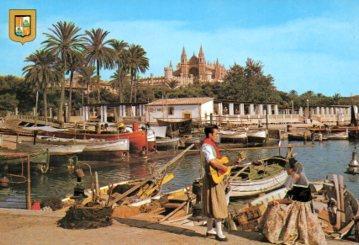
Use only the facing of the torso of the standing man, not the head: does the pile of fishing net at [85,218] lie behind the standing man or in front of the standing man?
behind
